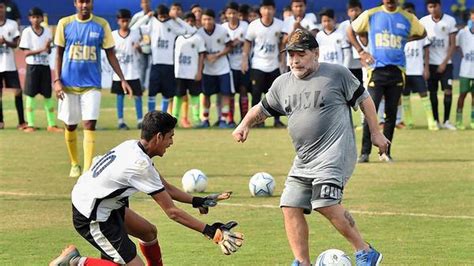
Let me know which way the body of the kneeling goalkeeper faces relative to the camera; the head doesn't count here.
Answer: to the viewer's right

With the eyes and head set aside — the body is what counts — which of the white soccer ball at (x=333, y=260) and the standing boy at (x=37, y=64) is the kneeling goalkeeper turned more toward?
the white soccer ball

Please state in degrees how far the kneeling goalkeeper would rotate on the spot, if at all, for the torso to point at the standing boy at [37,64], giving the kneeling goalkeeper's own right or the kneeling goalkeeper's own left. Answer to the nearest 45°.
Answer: approximately 90° to the kneeling goalkeeper's own left
